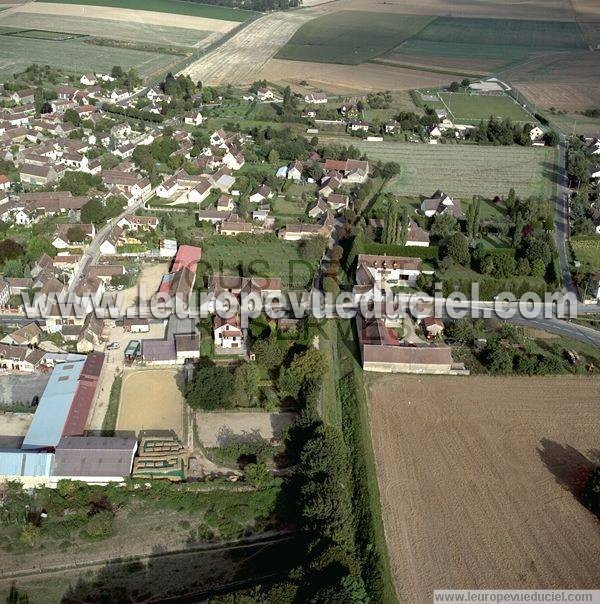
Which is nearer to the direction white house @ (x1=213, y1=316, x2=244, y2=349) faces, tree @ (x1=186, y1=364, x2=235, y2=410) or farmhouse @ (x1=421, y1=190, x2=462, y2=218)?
the tree

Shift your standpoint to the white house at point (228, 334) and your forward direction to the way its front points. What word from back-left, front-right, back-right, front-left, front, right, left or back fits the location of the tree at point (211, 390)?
front

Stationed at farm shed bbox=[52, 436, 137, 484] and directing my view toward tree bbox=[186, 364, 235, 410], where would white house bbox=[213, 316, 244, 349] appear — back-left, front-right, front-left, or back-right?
front-left

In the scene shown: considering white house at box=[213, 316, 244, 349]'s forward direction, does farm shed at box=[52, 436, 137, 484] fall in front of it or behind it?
in front

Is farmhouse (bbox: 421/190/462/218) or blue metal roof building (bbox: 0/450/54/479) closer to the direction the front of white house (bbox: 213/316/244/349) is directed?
the blue metal roof building

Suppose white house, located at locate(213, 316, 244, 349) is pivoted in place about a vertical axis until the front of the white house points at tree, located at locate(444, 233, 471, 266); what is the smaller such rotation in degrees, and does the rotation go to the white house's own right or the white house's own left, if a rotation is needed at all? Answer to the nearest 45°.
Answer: approximately 135° to the white house's own left

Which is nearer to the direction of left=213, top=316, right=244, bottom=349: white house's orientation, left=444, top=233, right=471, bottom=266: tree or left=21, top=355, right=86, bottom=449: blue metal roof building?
the blue metal roof building

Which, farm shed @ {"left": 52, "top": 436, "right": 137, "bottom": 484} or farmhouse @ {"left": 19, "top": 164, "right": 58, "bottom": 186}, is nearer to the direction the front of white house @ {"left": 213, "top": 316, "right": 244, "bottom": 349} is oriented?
the farm shed

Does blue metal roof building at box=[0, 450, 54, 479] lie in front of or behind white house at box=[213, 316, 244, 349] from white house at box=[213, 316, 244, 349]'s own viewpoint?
in front

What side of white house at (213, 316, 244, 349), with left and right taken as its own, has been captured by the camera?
front

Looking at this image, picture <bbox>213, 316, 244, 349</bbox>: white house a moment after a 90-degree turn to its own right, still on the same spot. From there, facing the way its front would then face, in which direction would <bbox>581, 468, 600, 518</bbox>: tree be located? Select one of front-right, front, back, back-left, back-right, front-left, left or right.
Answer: back-left
